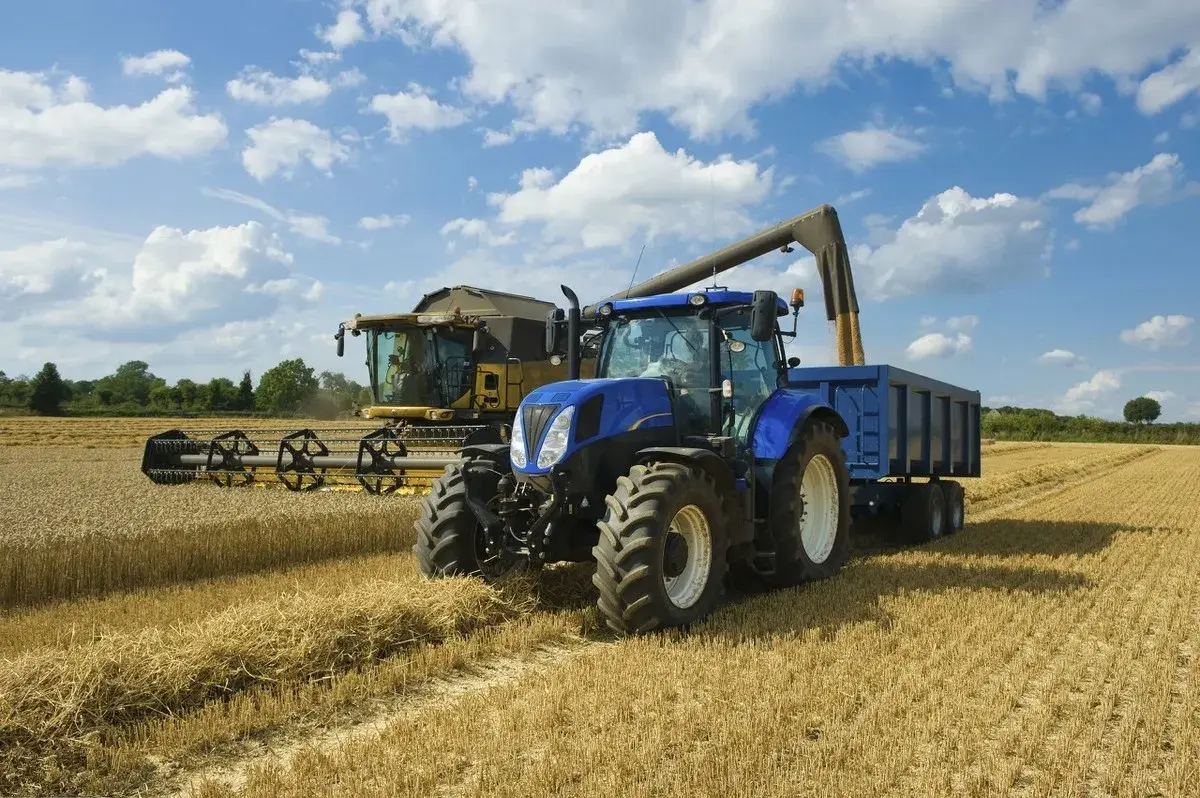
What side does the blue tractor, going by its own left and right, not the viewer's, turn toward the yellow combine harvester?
right

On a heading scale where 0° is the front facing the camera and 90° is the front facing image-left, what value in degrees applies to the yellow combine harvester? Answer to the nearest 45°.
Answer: approximately 45°

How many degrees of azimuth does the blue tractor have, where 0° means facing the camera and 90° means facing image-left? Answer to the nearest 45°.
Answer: approximately 45°

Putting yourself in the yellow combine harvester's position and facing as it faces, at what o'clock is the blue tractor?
The blue tractor is roughly at 10 o'clock from the yellow combine harvester.
